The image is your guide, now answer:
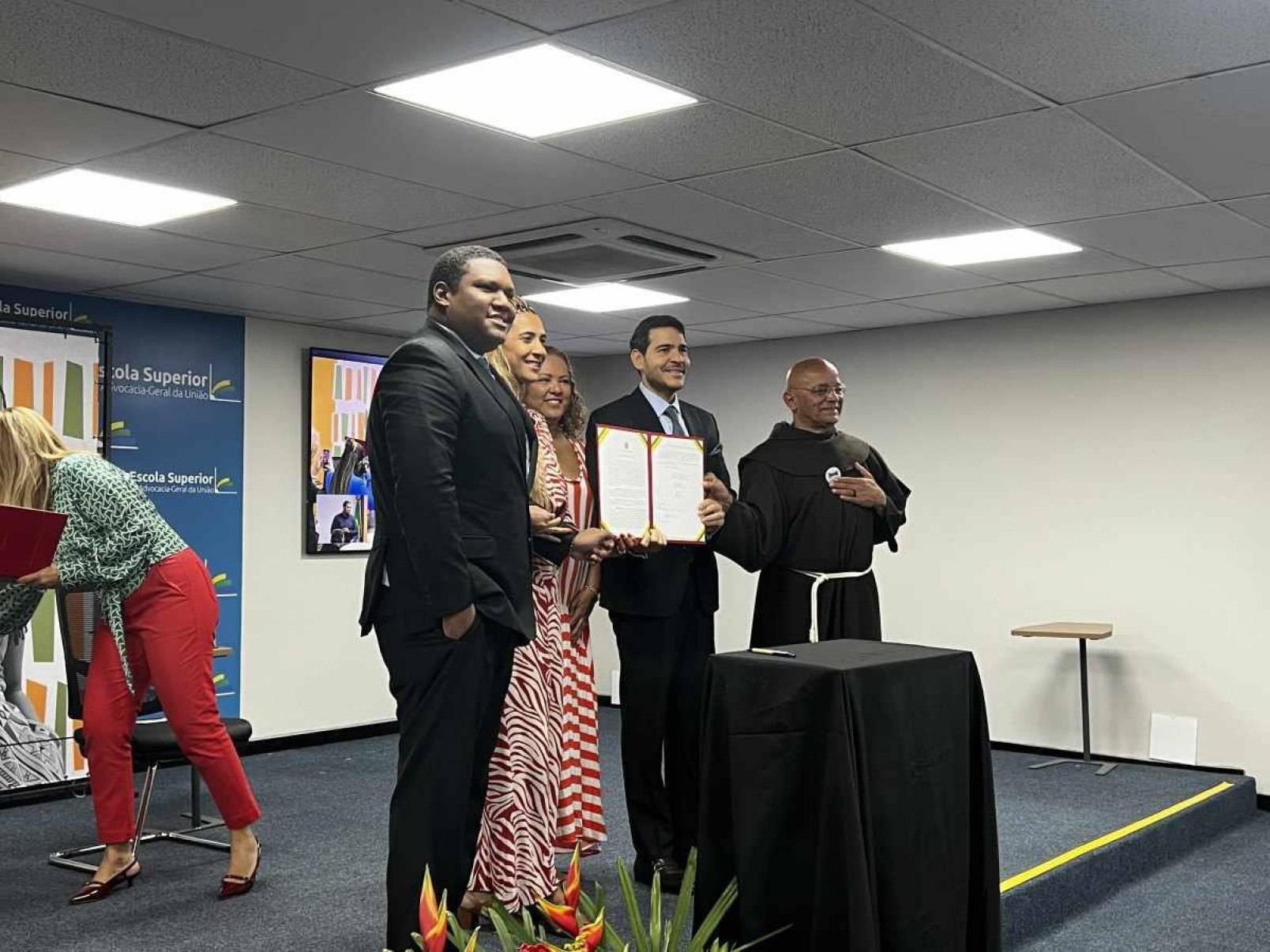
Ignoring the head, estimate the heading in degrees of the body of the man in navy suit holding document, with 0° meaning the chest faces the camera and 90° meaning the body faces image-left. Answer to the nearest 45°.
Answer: approximately 315°

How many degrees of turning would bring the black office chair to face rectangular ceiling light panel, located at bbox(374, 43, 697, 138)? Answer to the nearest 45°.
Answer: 0° — it already faces it

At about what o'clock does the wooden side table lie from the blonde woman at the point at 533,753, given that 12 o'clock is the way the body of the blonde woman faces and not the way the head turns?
The wooden side table is roughly at 9 o'clock from the blonde woman.

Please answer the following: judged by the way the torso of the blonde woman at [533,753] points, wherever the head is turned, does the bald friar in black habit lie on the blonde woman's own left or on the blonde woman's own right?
on the blonde woman's own left

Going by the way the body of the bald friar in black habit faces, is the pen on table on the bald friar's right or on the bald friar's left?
on the bald friar's right

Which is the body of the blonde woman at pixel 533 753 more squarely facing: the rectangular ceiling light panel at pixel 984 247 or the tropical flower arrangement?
the tropical flower arrangement
